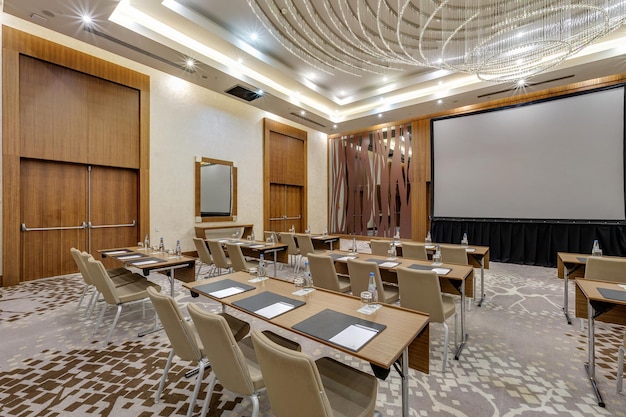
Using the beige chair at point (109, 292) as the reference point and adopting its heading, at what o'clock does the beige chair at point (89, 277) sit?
the beige chair at point (89, 277) is roughly at 10 o'clock from the beige chair at point (109, 292).

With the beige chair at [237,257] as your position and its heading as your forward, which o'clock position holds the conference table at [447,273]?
The conference table is roughly at 3 o'clock from the beige chair.

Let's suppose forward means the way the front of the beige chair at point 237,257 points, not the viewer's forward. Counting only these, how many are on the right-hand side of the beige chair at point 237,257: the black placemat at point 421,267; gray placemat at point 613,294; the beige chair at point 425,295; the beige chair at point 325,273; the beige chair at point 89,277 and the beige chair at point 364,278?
5

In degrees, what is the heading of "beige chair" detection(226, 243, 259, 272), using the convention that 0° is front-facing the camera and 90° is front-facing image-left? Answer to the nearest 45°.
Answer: approximately 225°

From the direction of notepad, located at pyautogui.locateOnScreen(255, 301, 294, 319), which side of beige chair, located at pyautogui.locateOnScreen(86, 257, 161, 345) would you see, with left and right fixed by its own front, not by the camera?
right

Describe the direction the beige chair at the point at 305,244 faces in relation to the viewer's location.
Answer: facing away from the viewer and to the right of the viewer

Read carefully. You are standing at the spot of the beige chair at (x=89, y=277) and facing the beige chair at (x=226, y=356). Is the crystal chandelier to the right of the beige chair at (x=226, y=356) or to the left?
left

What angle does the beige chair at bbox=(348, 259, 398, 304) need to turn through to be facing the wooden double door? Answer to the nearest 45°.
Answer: approximately 135° to its left

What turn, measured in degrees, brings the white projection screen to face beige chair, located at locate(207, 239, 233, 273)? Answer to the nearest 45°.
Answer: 0° — it already faces it

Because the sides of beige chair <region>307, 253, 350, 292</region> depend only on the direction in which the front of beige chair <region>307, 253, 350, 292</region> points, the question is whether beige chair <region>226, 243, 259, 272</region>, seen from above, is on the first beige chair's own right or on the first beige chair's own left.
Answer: on the first beige chair's own left

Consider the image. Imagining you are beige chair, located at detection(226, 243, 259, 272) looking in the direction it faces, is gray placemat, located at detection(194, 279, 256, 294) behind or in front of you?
behind

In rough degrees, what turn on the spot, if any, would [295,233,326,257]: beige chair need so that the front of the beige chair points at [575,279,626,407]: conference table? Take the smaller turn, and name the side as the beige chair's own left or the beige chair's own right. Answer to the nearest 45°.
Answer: approximately 90° to the beige chair's own right

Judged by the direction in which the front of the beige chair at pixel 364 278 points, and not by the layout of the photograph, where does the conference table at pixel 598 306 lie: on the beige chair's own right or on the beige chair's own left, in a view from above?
on the beige chair's own right

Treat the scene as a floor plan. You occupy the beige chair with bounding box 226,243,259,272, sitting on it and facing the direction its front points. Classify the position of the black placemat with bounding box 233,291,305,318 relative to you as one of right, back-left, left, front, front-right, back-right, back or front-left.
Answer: back-right

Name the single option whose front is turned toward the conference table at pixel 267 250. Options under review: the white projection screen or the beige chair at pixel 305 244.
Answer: the white projection screen

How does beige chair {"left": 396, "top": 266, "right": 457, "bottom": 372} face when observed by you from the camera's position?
facing away from the viewer and to the right of the viewer
